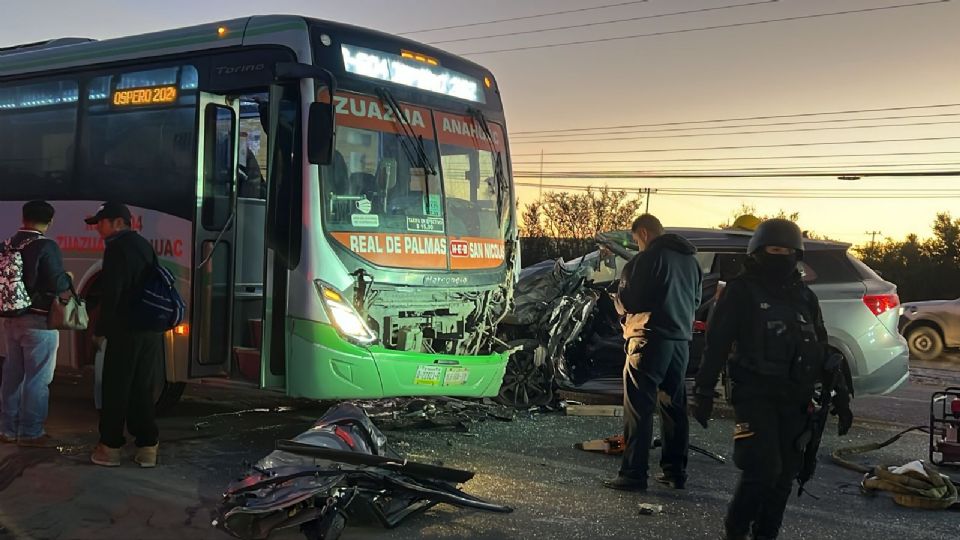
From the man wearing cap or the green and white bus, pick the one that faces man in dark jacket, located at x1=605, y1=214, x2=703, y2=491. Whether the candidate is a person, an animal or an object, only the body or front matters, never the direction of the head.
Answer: the green and white bus

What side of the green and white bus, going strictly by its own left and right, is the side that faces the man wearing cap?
right

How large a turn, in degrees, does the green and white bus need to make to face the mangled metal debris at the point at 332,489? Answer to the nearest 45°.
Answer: approximately 45° to its right

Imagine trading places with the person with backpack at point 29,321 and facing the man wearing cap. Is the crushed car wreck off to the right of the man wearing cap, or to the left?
left

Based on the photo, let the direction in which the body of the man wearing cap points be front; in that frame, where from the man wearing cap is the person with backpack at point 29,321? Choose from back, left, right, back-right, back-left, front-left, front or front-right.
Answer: front-right

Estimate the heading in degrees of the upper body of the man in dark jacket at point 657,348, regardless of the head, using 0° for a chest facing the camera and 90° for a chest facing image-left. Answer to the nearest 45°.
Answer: approximately 135°

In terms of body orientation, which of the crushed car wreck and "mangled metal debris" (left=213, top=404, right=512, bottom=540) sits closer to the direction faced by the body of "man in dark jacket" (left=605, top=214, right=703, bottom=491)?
the crushed car wreck

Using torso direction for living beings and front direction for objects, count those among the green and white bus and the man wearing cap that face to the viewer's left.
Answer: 1

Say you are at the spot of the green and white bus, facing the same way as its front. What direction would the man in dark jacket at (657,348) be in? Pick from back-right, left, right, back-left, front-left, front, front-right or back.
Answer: front

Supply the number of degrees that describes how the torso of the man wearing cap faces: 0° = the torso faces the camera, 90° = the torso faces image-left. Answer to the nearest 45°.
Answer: approximately 90°

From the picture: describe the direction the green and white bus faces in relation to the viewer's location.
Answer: facing the viewer and to the right of the viewer

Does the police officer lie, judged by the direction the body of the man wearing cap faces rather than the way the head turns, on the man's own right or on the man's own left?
on the man's own left

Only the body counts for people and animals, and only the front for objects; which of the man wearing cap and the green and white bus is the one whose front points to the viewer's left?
the man wearing cap

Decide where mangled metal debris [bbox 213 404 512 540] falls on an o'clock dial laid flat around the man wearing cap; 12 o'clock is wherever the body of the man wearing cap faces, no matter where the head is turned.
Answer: The mangled metal debris is roughly at 8 o'clock from the man wearing cap.
